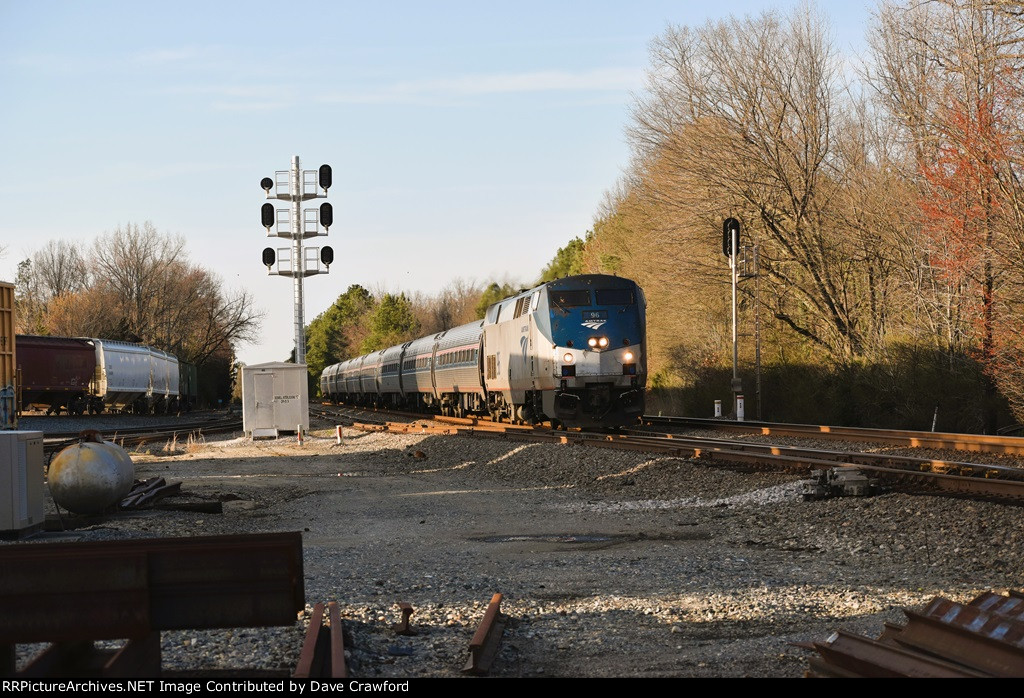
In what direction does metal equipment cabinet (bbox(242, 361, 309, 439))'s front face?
toward the camera

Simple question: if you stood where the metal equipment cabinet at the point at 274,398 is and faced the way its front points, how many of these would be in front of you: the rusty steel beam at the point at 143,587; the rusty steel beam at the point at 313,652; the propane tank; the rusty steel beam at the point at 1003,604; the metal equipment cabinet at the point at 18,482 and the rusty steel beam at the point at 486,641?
6

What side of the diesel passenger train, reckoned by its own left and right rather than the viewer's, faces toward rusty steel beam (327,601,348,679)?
front

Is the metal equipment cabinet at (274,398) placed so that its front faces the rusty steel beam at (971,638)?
yes

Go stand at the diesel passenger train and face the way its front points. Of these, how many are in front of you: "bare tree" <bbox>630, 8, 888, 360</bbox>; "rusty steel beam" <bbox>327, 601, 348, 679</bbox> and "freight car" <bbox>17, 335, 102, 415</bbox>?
1

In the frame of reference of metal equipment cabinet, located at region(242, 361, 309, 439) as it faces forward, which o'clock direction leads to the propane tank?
The propane tank is roughly at 12 o'clock from the metal equipment cabinet.

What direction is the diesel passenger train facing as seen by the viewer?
toward the camera

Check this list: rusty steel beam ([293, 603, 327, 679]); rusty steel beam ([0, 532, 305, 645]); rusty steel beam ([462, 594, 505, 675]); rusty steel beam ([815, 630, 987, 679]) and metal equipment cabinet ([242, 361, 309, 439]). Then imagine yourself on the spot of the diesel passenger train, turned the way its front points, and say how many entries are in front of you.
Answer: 4

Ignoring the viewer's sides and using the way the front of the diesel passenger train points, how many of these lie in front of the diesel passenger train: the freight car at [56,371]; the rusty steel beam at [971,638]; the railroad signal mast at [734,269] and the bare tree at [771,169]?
1

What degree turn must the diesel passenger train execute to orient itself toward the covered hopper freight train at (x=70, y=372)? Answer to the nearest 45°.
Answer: approximately 135° to its right

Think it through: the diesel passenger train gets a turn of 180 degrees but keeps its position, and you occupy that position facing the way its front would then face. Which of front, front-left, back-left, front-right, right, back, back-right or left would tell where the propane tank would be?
back-left

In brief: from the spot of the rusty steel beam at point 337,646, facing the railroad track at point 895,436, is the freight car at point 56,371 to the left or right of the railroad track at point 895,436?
left

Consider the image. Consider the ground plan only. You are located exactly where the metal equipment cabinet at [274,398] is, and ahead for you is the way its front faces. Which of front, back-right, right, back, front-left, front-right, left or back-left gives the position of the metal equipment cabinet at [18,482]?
front

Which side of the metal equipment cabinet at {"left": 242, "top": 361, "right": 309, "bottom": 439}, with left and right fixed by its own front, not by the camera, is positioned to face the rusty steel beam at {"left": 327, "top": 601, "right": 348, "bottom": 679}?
front

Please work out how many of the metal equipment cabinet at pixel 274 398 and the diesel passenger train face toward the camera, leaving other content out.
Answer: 2

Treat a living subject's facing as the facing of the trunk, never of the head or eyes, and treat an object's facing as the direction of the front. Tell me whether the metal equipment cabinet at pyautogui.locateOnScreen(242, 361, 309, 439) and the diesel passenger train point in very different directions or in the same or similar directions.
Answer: same or similar directions
